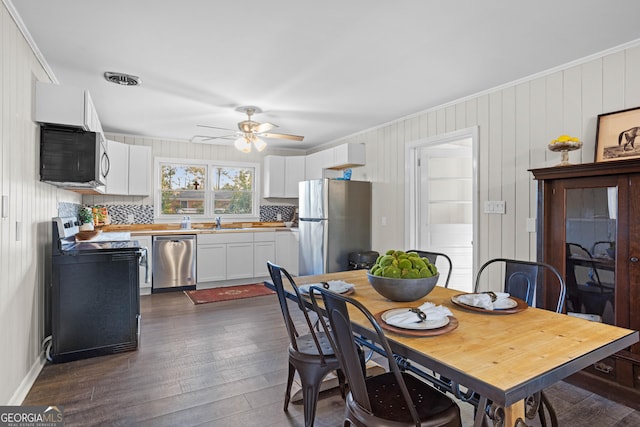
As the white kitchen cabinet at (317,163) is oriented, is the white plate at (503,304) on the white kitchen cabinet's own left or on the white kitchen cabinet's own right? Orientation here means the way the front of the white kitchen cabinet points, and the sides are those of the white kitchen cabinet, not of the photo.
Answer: on the white kitchen cabinet's own left

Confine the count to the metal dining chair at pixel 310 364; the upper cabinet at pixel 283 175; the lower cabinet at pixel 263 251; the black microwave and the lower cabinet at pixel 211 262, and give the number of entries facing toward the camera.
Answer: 3

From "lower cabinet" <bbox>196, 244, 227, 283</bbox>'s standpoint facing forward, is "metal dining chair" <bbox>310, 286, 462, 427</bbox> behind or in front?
in front

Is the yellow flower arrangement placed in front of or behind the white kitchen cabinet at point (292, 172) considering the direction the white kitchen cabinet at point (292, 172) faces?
in front

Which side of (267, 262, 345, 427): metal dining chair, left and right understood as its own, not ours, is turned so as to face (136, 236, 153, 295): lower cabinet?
left

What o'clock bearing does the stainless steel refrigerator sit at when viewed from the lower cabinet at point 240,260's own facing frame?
The stainless steel refrigerator is roughly at 10 o'clock from the lower cabinet.

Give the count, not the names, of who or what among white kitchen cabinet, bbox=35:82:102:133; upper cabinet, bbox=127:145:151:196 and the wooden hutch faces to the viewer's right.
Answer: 1

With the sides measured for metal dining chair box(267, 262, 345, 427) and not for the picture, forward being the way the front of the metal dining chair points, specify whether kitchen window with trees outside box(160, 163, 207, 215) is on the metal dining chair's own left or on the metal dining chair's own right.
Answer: on the metal dining chair's own left
